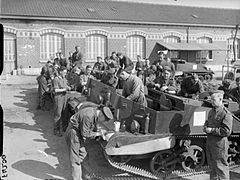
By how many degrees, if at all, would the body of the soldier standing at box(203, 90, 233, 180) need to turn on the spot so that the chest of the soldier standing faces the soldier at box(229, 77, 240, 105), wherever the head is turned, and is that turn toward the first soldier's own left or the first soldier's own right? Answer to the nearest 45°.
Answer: approximately 135° to the first soldier's own right

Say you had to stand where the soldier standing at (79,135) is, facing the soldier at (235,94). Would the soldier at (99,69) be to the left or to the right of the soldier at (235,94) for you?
left

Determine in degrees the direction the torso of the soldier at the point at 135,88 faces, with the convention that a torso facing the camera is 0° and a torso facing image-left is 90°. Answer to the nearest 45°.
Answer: approximately 45°

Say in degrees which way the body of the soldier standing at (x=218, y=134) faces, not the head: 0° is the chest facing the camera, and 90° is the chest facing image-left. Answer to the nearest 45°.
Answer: approximately 45°

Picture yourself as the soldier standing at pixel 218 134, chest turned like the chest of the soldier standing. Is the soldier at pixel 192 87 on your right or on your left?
on your right

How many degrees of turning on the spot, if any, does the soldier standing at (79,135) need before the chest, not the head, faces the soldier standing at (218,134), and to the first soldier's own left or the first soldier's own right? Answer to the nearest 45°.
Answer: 0° — they already face them

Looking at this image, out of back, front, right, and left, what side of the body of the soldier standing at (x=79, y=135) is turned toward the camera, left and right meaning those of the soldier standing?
right

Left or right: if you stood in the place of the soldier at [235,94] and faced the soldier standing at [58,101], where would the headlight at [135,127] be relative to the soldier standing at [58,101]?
left

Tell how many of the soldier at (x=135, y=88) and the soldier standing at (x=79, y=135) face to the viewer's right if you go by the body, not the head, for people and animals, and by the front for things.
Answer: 1
